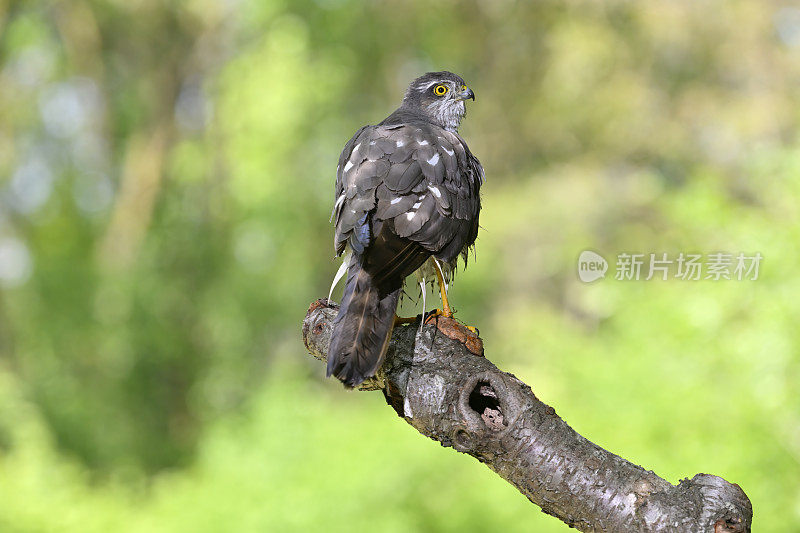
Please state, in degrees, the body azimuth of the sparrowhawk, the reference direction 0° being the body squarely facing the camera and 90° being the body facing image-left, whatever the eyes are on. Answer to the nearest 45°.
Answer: approximately 225°
